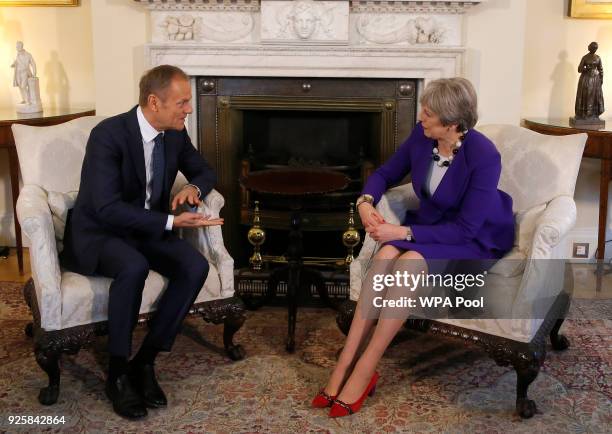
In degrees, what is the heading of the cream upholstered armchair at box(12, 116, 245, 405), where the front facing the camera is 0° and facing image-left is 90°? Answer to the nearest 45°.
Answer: approximately 315°

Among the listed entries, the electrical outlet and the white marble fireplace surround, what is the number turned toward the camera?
2

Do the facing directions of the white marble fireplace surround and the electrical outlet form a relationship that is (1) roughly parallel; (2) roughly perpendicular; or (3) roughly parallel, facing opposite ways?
roughly parallel

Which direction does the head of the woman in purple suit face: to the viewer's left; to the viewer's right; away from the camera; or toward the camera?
to the viewer's left

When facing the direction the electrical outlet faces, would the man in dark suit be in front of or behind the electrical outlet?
in front

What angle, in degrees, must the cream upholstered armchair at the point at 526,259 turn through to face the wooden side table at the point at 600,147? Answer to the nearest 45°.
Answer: approximately 135° to its right

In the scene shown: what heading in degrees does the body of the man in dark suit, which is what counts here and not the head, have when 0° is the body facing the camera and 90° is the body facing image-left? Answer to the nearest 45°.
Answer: approximately 315°

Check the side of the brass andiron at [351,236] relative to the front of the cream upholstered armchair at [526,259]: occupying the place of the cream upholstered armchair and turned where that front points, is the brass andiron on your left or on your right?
on your right

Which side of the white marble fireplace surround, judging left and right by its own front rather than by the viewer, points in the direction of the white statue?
right

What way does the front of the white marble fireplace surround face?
toward the camera

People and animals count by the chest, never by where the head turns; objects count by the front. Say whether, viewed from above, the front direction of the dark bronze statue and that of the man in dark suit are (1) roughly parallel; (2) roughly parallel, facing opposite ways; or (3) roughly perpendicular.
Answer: roughly perpendicular

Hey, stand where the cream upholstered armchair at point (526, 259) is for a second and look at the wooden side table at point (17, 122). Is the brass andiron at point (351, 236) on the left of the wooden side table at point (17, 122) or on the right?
right

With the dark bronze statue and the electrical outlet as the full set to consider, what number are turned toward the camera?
2

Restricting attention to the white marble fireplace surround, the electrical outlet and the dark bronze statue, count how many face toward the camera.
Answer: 3

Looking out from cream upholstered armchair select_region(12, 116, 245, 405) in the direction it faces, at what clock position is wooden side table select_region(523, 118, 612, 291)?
The wooden side table is roughly at 10 o'clock from the cream upholstered armchair.

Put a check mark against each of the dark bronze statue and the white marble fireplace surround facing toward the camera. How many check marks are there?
2

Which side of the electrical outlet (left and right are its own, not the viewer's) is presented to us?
front

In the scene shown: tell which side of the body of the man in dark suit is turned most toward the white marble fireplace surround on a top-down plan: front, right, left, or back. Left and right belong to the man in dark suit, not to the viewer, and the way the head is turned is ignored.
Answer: left

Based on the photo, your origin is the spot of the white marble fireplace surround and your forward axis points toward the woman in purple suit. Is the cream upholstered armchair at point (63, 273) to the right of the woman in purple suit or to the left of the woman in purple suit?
right

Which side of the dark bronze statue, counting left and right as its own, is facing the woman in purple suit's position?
front
